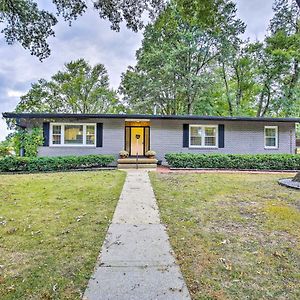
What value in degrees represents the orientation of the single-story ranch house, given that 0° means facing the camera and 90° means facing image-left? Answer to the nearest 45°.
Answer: approximately 0°

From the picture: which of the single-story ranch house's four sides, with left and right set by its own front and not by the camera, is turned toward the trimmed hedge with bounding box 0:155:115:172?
right

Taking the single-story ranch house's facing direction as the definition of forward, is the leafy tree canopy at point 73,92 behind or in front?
behind

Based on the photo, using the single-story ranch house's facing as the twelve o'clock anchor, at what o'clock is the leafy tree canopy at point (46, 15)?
The leafy tree canopy is roughly at 1 o'clock from the single-story ranch house.

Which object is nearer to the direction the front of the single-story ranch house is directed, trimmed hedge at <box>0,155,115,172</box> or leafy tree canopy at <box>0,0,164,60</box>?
the leafy tree canopy

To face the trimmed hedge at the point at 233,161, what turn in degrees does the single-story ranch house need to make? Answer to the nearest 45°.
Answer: approximately 90° to its left

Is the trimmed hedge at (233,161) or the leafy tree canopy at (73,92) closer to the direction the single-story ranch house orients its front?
the trimmed hedge

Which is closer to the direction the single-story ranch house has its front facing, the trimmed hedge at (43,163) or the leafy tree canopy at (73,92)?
the trimmed hedge
